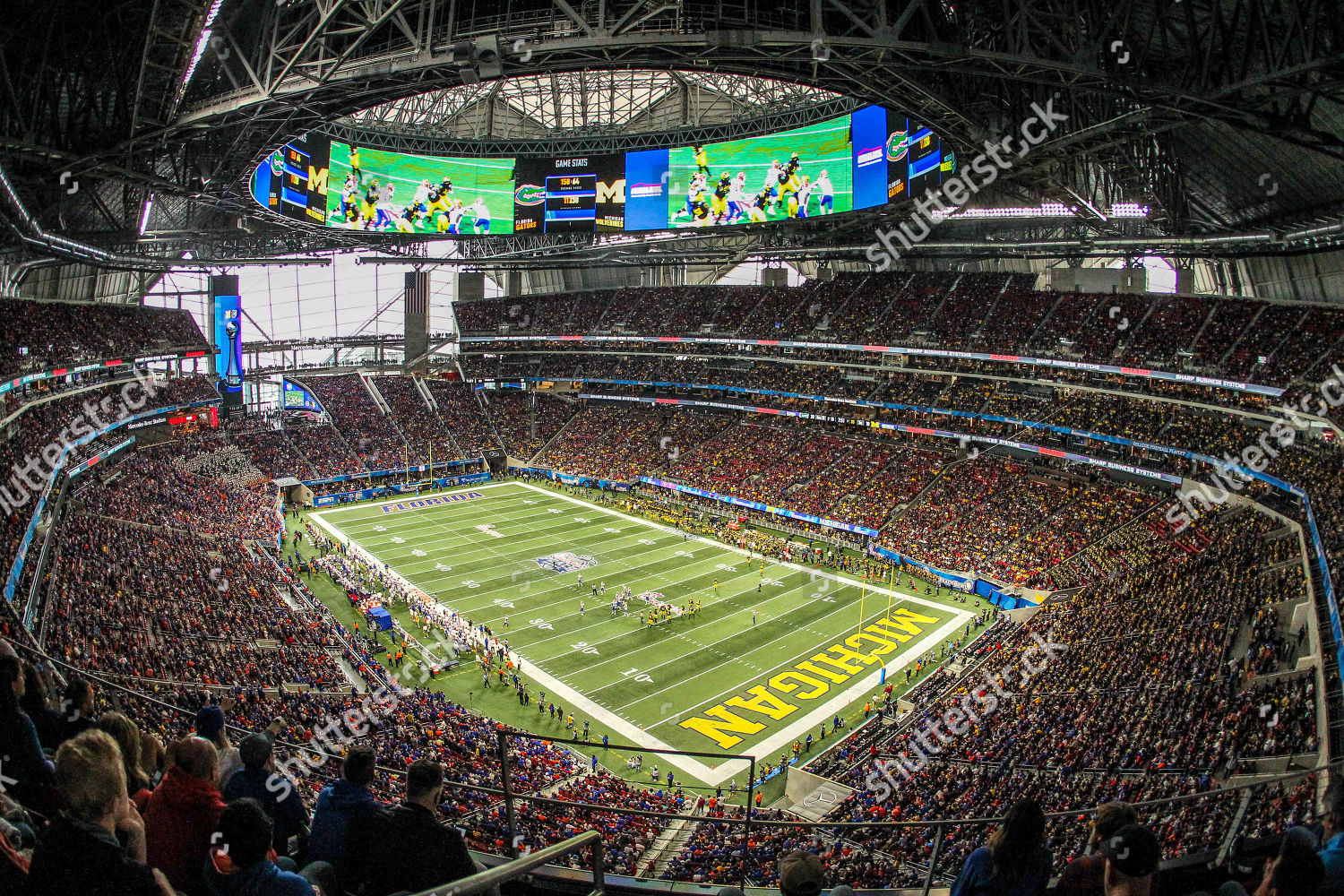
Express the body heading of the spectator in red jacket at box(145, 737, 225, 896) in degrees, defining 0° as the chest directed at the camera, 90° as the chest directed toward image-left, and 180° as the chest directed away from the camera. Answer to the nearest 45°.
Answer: approximately 225°

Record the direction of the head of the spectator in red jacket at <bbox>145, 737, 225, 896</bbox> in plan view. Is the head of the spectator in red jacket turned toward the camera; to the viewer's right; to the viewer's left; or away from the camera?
away from the camera

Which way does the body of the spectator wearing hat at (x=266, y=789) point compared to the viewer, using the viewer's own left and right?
facing away from the viewer and to the right of the viewer

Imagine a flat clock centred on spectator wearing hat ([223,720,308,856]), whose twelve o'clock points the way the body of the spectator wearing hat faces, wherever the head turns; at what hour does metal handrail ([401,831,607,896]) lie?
The metal handrail is roughly at 4 o'clock from the spectator wearing hat.

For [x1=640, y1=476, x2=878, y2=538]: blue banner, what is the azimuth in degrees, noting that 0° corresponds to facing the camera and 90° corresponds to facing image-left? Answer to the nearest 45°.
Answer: approximately 45°

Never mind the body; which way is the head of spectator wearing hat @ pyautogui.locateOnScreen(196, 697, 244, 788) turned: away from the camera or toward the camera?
away from the camera

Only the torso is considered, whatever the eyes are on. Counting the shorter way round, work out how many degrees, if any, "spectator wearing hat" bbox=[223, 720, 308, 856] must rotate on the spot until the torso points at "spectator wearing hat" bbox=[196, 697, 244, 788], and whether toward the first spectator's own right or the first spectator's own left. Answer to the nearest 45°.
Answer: approximately 45° to the first spectator's own left

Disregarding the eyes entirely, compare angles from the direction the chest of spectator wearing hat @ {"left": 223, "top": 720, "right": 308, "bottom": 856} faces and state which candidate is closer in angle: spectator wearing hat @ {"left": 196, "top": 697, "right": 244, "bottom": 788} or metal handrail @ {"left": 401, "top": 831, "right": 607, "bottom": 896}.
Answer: the spectator wearing hat

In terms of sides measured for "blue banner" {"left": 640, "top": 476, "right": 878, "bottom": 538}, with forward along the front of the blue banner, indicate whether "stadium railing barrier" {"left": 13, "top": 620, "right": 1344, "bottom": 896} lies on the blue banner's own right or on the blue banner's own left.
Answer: on the blue banner's own left
